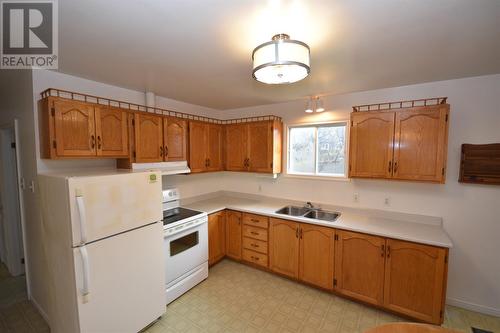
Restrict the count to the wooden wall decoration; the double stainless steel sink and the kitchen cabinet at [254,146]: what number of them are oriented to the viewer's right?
0

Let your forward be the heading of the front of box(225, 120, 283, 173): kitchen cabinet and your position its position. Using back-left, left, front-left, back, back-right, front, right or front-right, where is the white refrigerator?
front

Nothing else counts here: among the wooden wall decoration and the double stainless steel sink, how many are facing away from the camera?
0

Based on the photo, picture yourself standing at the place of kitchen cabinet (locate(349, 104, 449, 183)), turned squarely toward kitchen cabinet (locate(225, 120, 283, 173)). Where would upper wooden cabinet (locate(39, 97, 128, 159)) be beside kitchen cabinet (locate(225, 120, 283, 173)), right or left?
left

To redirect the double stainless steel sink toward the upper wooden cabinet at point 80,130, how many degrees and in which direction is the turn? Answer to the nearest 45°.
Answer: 0° — it already faces it

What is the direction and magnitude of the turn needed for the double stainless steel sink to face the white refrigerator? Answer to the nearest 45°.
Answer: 0° — it already faces it

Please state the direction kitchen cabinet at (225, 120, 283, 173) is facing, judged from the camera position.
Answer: facing the viewer and to the left of the viewer

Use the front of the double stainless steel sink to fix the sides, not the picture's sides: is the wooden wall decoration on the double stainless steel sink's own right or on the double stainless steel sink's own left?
on the double stainless steel sink's own left

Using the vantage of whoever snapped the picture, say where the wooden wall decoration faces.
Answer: facing the viewer

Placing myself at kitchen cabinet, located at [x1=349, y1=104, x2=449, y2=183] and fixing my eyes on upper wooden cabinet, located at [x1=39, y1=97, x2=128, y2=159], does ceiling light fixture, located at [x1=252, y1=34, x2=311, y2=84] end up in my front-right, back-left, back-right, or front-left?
front-left

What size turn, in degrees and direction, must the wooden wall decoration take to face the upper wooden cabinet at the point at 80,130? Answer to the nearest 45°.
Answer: approximately 45° to its right

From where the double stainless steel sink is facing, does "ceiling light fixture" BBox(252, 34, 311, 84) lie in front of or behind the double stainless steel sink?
in front

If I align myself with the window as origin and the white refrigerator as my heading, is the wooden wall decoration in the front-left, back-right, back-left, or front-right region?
back-left
